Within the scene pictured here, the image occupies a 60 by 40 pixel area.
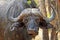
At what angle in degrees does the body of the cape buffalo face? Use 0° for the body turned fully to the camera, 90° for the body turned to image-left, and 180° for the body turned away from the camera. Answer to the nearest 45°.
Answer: approximately 315°

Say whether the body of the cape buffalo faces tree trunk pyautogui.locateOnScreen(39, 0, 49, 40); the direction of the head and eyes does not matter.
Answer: no
